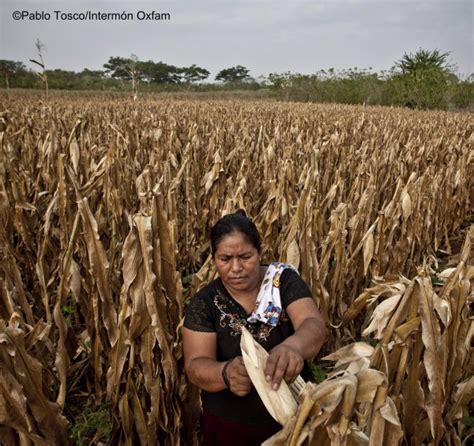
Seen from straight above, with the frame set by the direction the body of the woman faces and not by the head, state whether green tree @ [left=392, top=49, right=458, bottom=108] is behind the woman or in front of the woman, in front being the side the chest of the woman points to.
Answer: behind

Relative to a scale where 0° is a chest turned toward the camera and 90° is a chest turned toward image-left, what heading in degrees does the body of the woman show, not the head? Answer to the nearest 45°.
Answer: approximately 0°
